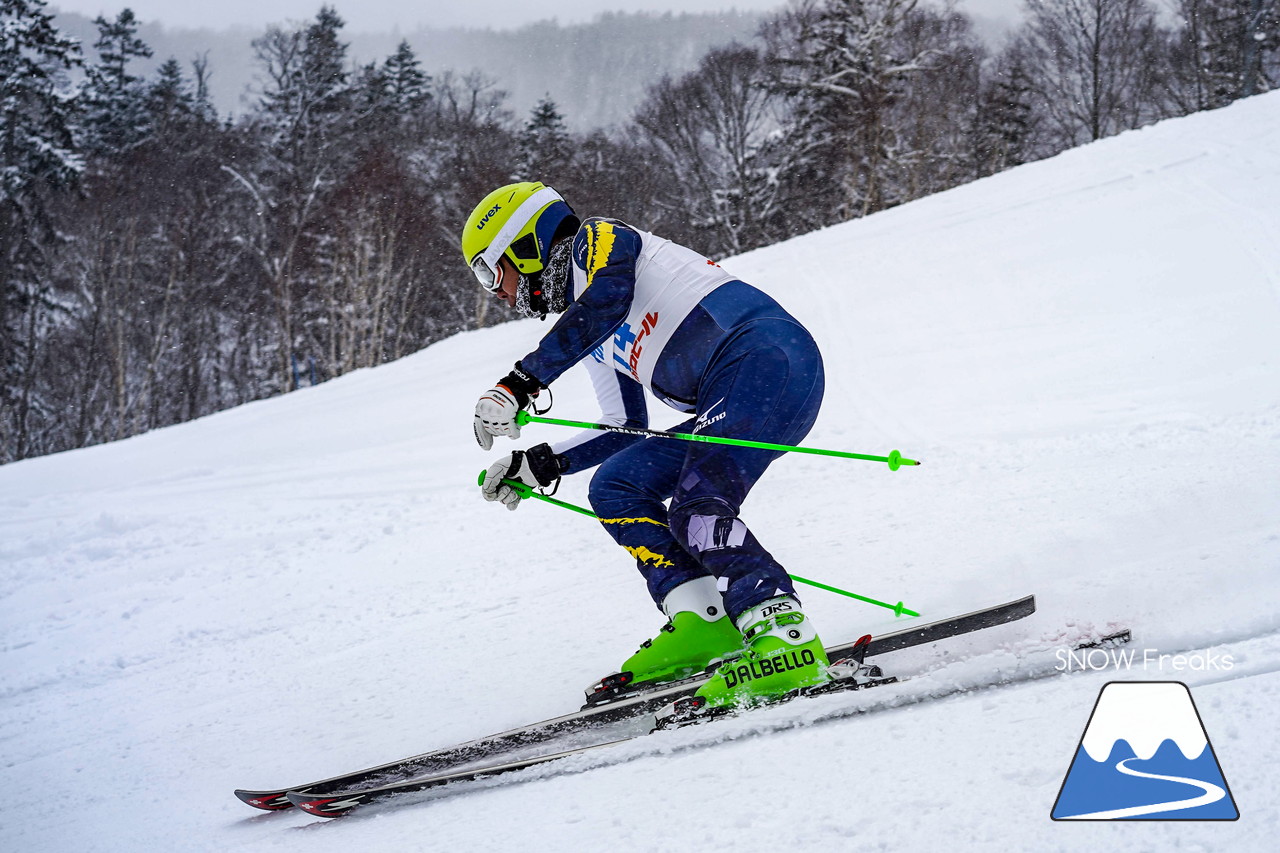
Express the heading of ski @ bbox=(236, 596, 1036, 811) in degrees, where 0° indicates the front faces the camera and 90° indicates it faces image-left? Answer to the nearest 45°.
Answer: approximately 90°

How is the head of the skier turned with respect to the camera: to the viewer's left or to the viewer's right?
to the viewer's left

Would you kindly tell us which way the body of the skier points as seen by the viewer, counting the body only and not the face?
to the viewer's left
